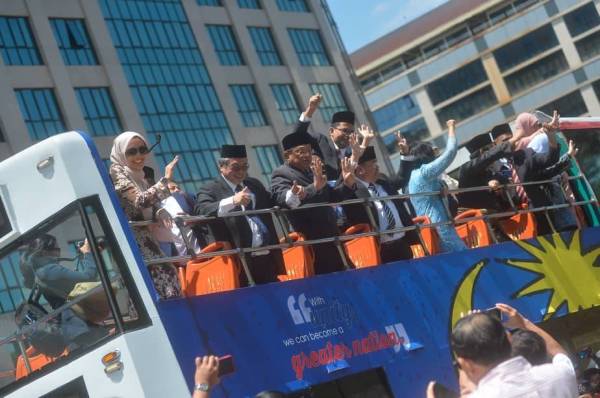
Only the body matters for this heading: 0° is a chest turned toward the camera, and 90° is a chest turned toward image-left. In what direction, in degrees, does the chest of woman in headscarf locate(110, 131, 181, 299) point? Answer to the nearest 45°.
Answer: approximately 315°

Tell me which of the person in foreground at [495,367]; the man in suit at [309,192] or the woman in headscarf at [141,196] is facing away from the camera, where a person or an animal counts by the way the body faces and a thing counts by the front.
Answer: the person in foreground

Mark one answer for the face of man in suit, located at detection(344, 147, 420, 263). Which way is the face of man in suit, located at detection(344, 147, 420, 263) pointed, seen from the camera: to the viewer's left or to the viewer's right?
to the viewer's left

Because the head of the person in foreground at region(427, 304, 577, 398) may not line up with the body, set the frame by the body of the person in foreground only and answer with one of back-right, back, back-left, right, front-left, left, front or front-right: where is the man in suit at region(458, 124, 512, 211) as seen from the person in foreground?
front

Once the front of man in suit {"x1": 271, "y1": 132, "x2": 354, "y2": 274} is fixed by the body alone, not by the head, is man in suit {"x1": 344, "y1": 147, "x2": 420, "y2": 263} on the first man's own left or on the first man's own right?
on the first man's own left

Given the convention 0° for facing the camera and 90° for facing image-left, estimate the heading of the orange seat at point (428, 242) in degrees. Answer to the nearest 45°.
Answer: approximately 45°

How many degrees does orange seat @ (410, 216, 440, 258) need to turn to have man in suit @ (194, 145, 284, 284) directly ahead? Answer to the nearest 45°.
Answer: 0° — it already faces them

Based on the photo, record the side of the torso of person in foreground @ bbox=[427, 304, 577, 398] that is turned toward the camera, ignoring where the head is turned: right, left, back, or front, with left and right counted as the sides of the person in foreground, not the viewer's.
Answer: back

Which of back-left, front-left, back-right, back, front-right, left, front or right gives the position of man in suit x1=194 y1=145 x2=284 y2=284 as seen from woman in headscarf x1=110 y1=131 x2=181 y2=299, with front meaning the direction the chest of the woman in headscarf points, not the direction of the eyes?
left

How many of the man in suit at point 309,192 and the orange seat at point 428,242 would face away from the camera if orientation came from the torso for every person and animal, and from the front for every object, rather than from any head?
0

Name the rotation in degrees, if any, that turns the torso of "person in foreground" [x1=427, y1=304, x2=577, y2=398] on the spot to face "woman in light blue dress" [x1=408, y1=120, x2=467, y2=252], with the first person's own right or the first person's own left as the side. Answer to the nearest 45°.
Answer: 0° — they already face them

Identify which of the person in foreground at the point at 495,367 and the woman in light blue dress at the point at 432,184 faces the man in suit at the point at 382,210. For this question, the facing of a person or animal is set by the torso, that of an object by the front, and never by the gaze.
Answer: the person in foreground

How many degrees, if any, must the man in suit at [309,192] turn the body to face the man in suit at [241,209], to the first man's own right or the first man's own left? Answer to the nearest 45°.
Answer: approximately 90° to the first man's own right

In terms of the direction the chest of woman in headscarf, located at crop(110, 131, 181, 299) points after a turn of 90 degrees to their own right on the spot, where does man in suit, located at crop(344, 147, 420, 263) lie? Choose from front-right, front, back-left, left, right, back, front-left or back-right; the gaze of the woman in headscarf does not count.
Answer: back

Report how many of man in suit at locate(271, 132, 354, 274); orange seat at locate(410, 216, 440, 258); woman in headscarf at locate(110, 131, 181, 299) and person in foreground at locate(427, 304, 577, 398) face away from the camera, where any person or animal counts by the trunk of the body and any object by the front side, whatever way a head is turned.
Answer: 1

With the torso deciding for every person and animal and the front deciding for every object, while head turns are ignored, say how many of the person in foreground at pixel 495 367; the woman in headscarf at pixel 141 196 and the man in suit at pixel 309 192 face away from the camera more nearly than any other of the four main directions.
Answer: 1
